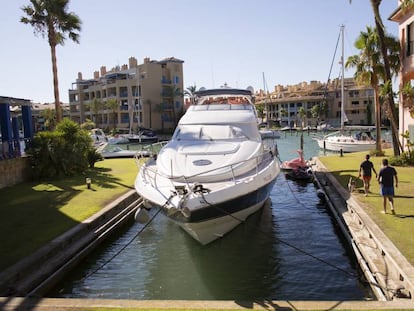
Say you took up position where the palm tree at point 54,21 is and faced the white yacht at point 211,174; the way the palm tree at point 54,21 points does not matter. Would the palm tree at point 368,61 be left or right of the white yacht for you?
left

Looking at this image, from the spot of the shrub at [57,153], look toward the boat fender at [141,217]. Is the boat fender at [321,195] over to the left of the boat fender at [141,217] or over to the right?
left

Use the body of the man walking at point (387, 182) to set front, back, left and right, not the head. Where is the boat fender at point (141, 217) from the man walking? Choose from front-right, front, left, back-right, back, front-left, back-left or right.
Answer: back-left

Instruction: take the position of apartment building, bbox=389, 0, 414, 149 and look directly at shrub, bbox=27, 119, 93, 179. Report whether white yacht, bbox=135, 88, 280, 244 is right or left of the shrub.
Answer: left

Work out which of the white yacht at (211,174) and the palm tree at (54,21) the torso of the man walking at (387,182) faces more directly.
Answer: the palm tree

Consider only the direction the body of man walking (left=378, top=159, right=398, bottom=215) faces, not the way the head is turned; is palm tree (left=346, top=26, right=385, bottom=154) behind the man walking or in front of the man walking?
in front

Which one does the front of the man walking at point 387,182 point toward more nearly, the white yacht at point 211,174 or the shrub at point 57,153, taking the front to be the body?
the shrub

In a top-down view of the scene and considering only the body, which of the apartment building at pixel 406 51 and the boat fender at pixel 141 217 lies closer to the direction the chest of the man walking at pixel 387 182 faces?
the apartment building

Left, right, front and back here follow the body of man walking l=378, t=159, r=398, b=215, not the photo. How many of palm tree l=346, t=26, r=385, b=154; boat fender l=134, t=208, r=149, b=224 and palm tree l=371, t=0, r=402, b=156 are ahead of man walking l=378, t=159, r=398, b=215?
2

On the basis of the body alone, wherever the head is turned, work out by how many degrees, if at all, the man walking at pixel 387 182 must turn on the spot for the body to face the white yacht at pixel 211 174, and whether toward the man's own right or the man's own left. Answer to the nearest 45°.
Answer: approximately 90° to the man's own left

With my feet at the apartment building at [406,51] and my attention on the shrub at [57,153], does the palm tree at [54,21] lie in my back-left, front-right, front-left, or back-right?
front-right

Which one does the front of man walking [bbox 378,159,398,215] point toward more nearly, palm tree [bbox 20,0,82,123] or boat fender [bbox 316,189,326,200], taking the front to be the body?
the boat fender

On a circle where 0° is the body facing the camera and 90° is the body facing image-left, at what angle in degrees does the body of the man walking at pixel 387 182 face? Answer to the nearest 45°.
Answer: approximately 180°

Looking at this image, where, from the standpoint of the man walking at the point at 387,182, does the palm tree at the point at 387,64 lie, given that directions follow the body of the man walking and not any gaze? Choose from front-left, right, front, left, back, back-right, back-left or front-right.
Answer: front

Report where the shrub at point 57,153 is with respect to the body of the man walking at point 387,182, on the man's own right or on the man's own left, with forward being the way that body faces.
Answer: on the man's own left

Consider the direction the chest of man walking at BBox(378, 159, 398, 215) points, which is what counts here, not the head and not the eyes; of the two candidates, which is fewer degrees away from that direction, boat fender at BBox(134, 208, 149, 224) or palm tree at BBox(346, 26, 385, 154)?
the palm tree
